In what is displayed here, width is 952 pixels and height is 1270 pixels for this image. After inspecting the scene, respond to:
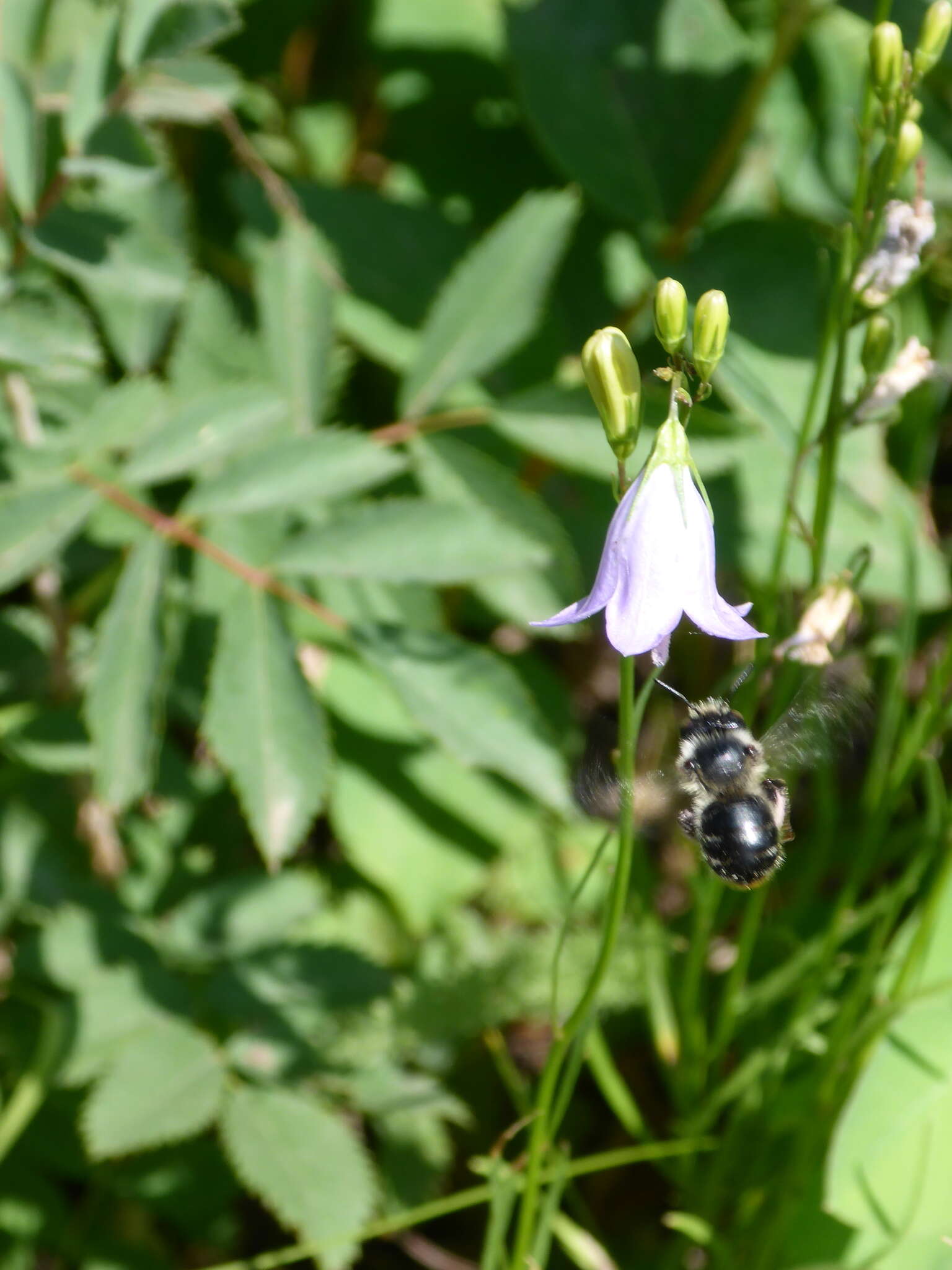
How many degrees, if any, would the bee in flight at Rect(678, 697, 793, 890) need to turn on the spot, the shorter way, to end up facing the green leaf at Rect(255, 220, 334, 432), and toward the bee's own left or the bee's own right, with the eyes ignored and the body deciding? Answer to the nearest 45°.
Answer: approximately 45° to the bee's own left

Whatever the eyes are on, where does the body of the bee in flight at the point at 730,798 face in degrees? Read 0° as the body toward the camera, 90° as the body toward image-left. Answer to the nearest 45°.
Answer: approximately 180°
